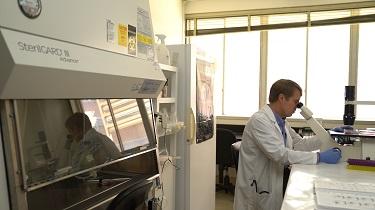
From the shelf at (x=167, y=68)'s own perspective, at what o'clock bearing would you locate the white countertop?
The white countertop is roughly at 12 o'clock from the shelf.

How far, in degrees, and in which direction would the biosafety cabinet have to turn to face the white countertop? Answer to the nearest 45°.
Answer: approximately 45° to its left

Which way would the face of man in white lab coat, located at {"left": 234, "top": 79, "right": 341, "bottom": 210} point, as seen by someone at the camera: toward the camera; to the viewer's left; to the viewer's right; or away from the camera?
to the viewer's right

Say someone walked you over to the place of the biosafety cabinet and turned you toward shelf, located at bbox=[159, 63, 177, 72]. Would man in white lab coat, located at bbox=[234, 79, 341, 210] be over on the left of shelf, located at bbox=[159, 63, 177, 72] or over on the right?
right

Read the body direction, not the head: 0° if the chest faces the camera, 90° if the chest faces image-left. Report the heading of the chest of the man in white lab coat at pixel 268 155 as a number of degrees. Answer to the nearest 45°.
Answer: approximately 270°

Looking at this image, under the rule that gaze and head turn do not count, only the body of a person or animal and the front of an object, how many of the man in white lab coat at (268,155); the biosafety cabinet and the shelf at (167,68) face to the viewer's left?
0

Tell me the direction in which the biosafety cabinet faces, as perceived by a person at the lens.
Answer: facing the viewer and to the right of the viewer
